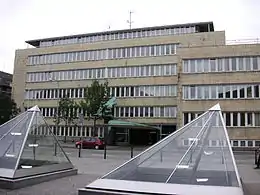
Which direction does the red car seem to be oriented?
to the viewer's left

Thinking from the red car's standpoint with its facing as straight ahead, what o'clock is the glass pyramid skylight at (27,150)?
The glass pyramid skylight is roughly at 9 o'clock from the red car.
